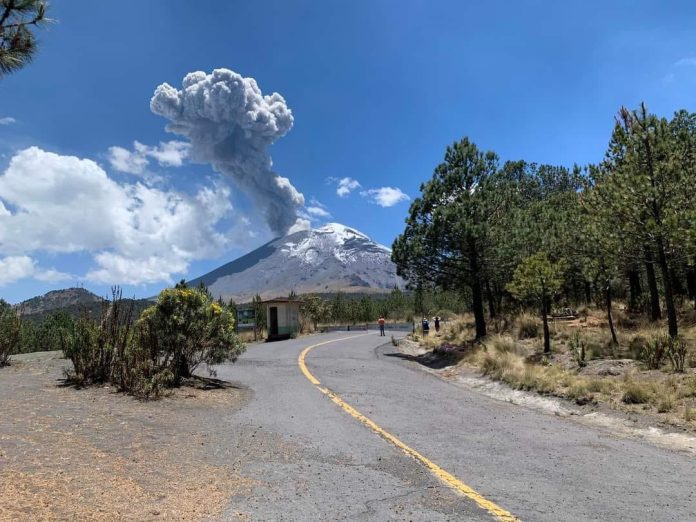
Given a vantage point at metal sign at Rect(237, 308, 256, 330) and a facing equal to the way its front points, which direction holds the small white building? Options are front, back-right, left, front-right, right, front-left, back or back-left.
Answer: front-left

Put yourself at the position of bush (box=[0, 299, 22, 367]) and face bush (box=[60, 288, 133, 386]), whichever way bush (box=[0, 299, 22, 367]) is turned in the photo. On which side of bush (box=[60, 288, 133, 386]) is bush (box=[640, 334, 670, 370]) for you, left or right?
left

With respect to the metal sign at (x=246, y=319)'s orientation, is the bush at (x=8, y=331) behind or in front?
in front

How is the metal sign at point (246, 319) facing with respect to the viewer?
toward the camera

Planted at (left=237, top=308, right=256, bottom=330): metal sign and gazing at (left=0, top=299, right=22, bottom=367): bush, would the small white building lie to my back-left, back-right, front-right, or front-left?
front-left

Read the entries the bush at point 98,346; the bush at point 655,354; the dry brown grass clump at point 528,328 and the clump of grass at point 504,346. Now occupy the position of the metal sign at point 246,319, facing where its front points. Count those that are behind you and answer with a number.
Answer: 0

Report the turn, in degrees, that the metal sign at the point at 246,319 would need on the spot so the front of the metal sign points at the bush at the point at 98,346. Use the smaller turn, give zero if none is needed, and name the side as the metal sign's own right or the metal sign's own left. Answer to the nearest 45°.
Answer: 0° — it already faces it

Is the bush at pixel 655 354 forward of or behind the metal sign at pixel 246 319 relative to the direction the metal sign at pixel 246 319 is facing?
forward

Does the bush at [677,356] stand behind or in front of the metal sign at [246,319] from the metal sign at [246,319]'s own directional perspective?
in front

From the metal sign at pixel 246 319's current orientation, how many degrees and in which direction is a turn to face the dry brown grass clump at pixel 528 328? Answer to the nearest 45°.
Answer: approximately 45° to its left

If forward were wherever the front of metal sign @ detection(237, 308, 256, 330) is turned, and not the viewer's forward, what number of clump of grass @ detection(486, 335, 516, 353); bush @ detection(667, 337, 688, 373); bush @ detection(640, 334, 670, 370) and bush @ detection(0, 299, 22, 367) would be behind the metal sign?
0

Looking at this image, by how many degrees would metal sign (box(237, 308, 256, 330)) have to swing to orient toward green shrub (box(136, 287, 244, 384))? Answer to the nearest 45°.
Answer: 0° — it already faces it

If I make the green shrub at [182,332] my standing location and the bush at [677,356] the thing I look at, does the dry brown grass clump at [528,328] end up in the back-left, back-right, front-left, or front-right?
front-left
